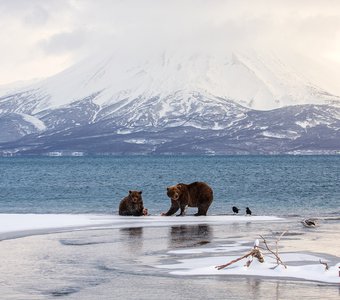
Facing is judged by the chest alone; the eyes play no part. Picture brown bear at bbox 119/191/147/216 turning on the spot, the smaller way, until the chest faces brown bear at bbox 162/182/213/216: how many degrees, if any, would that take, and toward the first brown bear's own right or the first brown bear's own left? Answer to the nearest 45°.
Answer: approximately 45° to the first brown bear's own left

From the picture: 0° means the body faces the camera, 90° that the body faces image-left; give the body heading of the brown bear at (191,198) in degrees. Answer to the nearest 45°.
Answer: approximately 90°

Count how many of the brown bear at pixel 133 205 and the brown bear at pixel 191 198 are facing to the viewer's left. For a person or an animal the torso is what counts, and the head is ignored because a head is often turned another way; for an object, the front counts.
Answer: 1

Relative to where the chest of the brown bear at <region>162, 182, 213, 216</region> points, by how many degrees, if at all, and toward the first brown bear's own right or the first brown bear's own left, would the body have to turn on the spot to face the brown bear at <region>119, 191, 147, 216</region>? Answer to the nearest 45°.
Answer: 0° — it already faces it
